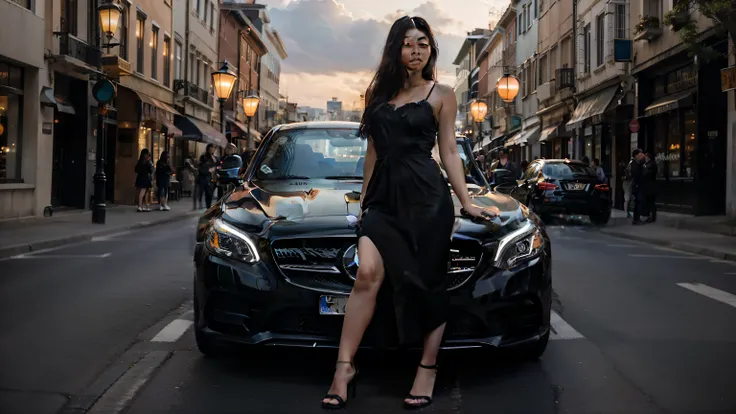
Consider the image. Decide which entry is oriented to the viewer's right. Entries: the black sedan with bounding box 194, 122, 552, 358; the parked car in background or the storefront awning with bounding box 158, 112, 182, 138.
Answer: the storefront awning

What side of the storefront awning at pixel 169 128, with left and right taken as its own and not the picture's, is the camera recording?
right

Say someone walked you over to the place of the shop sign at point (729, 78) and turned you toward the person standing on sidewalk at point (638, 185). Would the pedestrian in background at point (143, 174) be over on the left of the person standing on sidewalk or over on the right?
left

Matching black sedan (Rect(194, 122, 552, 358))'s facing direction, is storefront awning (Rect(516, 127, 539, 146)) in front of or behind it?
behind

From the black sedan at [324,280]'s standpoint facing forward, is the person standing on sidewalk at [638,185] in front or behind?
behind

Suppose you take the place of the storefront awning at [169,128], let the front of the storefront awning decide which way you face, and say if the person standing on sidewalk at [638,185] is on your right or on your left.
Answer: on your right

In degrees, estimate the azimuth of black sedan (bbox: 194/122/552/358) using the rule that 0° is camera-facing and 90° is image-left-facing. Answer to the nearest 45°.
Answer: approximately 0°
